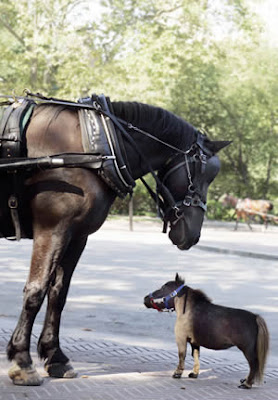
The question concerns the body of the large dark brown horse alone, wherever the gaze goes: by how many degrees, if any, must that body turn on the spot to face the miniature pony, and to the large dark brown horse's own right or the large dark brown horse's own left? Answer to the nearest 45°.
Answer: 0° — it already faces it

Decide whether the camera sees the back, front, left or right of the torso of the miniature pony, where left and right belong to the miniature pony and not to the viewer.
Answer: left

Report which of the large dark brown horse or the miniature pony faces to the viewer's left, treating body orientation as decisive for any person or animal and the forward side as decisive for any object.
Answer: the miniature pony

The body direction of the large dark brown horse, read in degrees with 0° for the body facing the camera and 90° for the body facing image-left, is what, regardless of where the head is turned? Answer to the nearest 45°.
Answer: approximately 270°

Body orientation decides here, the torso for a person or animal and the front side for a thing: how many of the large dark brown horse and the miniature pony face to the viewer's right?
1

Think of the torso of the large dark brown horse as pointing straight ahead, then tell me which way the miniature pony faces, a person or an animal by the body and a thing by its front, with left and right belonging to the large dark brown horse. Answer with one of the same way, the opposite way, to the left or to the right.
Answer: the opposite way

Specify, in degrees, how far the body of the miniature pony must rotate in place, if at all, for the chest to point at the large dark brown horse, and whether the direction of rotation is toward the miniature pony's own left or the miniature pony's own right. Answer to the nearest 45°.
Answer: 0° — it already faces it
